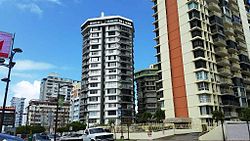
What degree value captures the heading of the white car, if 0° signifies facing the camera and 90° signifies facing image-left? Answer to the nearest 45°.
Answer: approximately 315°
